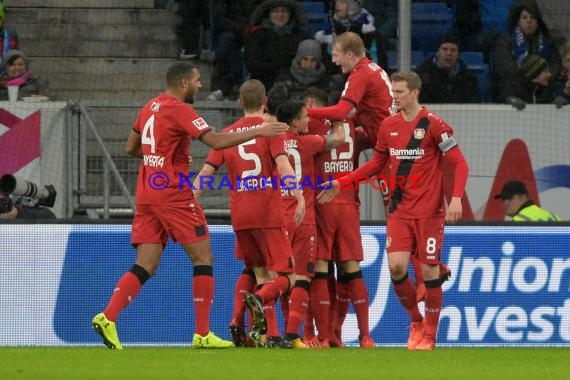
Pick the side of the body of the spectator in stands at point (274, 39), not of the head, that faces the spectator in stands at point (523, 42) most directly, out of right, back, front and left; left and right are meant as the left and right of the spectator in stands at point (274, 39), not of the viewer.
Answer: left

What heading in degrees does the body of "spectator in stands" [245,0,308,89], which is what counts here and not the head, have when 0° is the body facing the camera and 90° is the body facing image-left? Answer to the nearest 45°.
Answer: approximately 0°

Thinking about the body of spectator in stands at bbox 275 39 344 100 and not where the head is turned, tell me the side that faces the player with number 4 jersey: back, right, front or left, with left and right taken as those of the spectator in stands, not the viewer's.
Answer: front

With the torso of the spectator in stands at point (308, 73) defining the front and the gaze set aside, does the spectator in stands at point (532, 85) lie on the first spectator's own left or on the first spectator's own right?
on the first spectator's own left

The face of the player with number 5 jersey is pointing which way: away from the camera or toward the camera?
away from the camera
